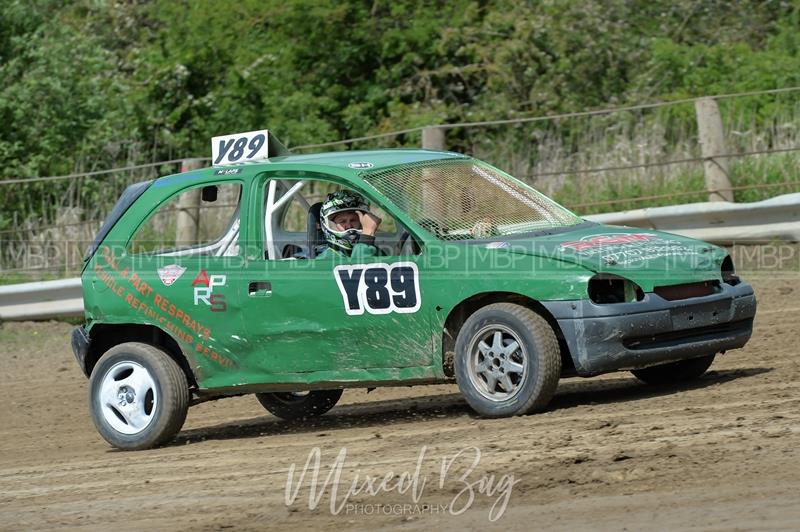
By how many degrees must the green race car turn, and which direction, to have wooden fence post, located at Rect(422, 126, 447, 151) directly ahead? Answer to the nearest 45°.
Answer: approximately 135° to its left

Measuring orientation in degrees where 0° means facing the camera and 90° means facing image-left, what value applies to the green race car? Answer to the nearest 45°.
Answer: approximately 315°

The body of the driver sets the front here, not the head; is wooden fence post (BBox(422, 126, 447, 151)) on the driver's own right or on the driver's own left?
on the driver's own left

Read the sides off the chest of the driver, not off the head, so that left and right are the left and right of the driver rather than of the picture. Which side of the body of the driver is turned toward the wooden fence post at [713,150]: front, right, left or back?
left

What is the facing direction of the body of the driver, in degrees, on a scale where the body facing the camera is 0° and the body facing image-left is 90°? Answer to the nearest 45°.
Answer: approximately 315°

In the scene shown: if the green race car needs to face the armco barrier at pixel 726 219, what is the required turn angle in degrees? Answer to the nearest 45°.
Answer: approximately 90° to its left
